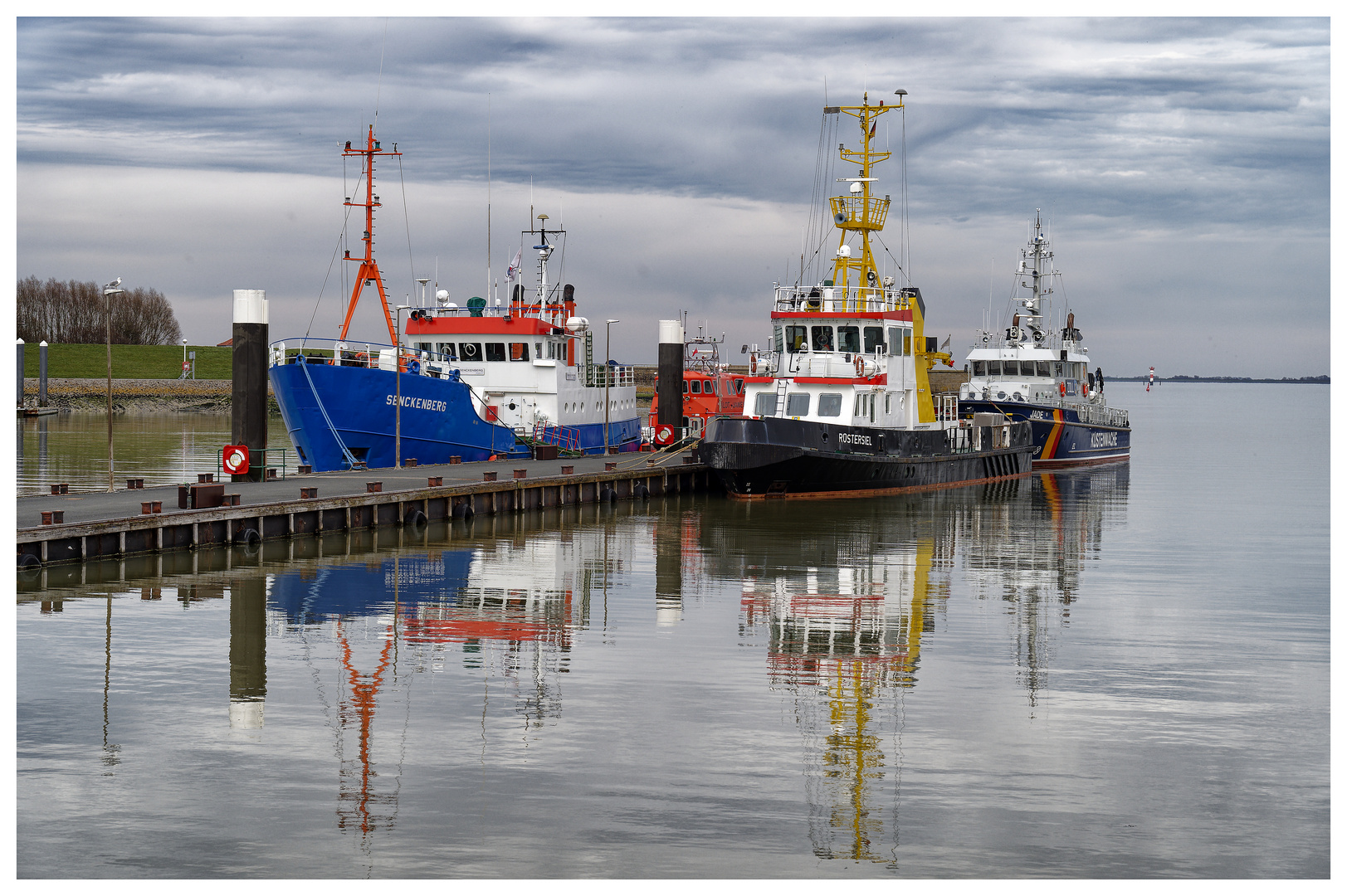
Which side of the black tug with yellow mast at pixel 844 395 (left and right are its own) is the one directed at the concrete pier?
front

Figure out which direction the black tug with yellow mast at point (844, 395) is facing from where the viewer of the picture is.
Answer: facing the viewer and to the left of the viewer

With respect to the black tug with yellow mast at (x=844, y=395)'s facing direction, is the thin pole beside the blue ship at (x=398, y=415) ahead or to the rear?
ahead
